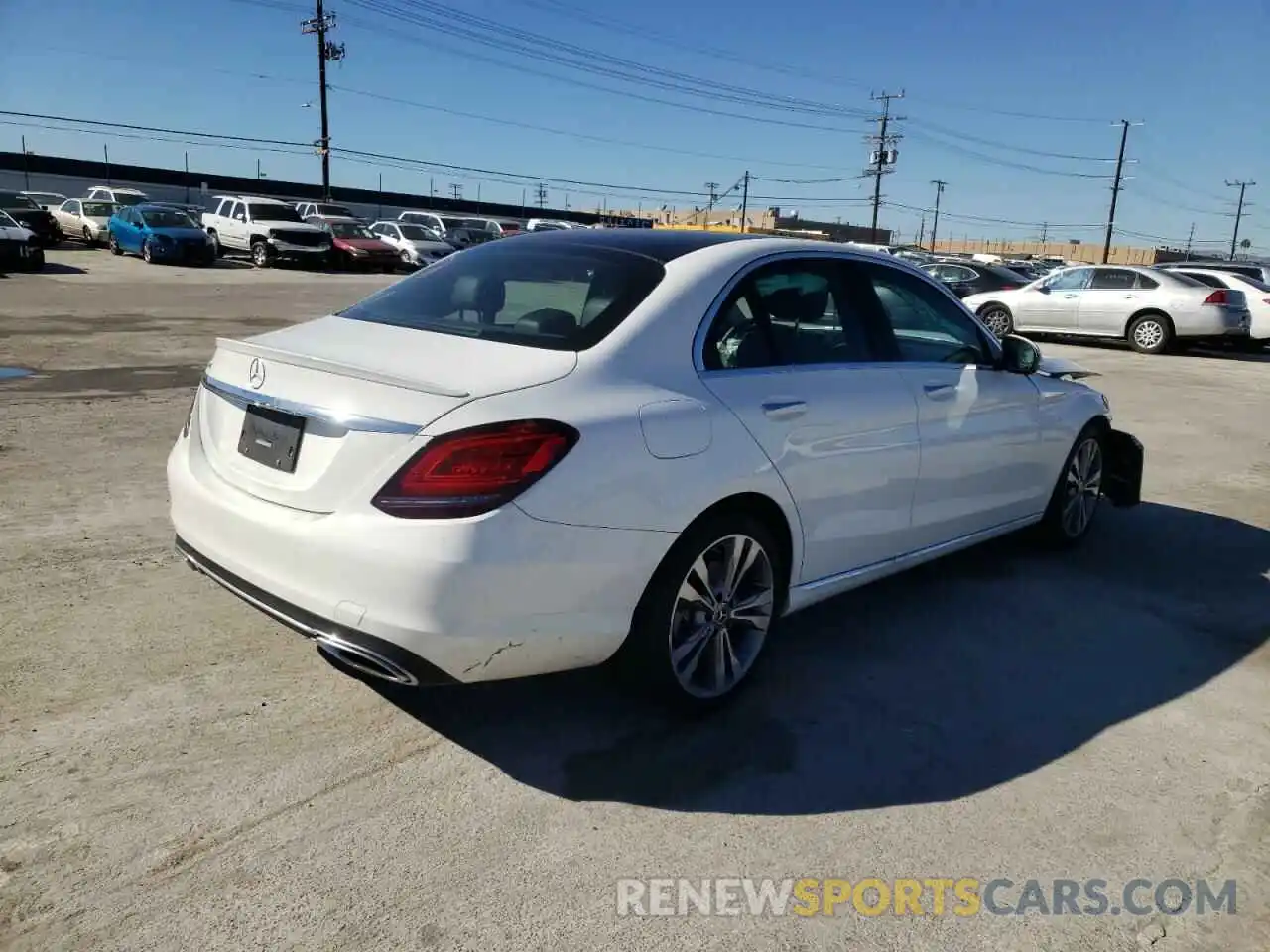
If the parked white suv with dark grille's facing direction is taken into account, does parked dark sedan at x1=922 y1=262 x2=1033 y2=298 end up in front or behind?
in front

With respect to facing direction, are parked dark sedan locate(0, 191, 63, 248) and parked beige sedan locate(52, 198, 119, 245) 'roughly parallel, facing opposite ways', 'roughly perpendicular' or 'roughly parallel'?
roughly parallel

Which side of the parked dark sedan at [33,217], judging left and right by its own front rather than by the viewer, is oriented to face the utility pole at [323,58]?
left

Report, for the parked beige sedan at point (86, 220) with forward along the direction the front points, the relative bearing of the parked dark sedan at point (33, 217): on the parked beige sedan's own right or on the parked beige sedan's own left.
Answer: on the parked beige sedan's own right

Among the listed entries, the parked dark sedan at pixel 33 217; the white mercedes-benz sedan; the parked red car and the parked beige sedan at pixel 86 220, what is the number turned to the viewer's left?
0

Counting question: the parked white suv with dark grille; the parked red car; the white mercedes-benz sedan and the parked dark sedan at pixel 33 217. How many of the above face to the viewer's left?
0

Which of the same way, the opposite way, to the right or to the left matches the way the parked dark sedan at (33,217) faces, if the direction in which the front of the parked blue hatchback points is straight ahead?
the same way

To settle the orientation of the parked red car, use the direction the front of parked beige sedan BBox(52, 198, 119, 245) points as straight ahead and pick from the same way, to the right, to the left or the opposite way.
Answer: the same way

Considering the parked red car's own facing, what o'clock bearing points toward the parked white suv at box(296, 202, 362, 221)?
The parked white suv is roughly at 7 o'clock from the parked red car.

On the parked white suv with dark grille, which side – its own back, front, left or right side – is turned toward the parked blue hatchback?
right

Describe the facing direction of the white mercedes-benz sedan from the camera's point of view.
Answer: facing away from the viewer and to the right of the viewer

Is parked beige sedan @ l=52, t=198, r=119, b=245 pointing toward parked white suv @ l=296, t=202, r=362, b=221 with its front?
no

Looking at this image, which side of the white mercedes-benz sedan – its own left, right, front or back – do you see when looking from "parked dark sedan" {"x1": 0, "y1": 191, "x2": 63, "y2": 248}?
left

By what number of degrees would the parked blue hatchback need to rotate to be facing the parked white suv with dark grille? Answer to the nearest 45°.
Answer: approximately 90° to its left

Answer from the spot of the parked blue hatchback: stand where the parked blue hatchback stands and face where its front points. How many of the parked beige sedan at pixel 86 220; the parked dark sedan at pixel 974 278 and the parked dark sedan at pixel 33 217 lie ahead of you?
1

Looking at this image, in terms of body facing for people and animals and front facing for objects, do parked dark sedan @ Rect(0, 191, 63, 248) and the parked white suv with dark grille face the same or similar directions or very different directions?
same or similar directions

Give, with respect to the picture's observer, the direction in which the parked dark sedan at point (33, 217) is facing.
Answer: facing the viewer and to the right of the viewer

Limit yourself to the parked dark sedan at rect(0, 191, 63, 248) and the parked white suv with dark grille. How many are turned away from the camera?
0
